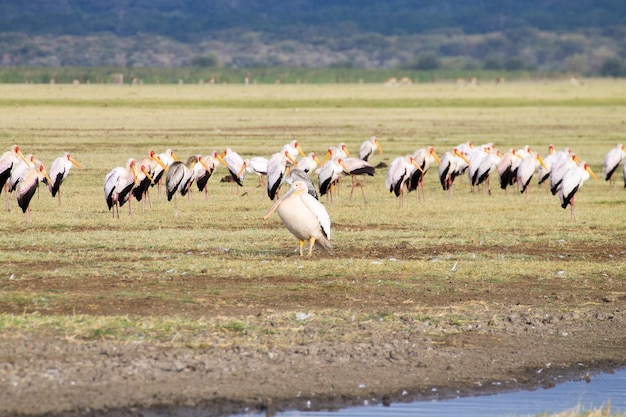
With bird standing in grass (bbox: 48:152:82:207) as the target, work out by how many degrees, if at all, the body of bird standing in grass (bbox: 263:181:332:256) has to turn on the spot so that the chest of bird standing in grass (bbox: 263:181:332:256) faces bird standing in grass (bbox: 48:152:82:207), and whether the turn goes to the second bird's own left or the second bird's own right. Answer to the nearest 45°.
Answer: approximately 90° to the second bird's own right

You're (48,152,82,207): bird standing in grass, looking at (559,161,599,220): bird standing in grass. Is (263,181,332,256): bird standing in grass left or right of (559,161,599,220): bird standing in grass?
right

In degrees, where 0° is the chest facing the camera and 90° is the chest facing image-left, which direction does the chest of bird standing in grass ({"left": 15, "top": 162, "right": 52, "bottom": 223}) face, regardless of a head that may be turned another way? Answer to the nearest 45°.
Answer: approximately 270°

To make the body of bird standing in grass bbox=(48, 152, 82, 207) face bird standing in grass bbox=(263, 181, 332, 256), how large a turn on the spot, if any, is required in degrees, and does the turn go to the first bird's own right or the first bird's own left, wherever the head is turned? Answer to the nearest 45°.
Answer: approximately 45° to the first bird's own right

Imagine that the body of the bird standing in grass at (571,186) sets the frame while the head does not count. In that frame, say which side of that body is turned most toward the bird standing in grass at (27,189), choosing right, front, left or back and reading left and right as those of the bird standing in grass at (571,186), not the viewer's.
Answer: back

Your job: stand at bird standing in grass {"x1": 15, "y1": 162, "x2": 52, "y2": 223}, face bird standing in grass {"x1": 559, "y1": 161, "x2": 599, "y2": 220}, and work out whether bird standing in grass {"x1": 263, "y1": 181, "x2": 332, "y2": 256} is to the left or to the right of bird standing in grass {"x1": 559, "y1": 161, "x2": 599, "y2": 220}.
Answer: right

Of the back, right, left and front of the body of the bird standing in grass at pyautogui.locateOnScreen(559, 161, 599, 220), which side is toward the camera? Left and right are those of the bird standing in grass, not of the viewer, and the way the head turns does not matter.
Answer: right

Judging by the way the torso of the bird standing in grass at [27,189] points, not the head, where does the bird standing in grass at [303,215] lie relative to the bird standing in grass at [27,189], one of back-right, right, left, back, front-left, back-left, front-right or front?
front-right

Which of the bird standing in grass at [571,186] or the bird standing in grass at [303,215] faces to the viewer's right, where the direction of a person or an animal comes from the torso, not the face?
the bird standing in grass at [571,186]

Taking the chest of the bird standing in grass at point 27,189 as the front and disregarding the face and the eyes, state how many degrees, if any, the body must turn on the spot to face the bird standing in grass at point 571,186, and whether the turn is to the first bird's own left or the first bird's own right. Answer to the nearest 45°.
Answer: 0° — it already faces it

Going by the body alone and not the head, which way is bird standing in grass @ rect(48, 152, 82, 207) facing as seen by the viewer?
to the viewer's right

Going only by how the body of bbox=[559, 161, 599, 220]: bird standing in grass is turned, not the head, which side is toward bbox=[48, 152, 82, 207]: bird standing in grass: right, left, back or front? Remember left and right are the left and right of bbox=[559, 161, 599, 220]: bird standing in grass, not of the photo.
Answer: back
